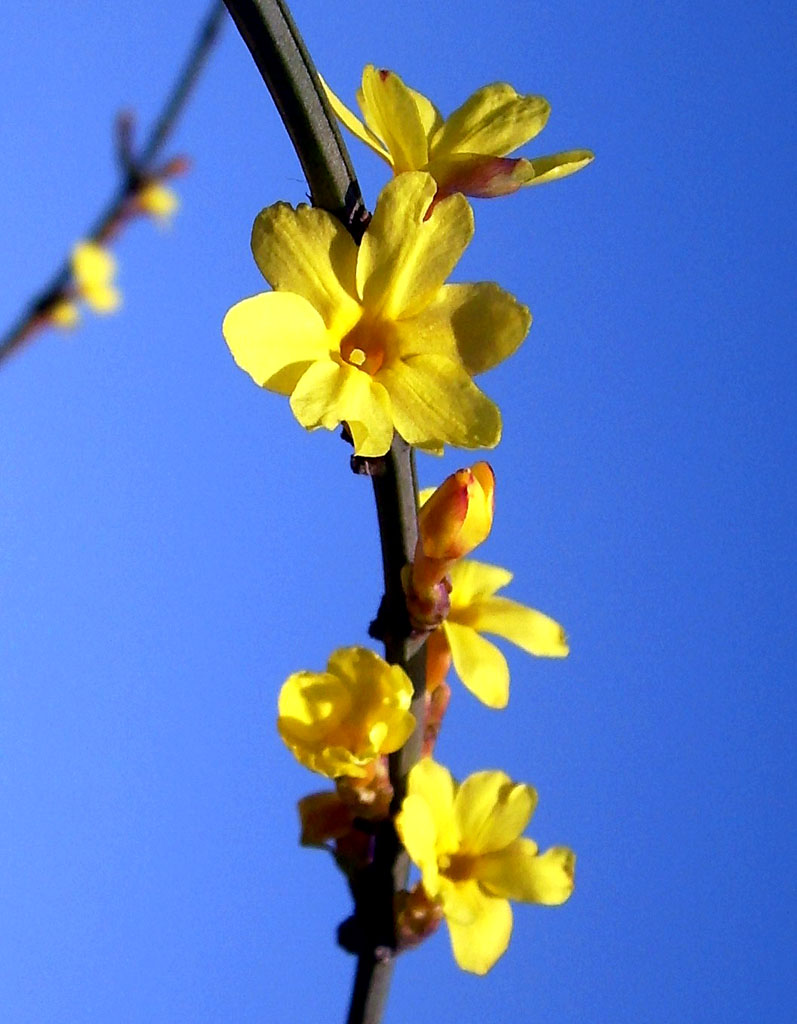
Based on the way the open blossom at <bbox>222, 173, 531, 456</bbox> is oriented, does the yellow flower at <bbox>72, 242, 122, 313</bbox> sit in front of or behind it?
behind

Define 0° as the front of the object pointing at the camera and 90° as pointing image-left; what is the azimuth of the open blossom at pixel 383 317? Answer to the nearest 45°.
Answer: approximately 0°
